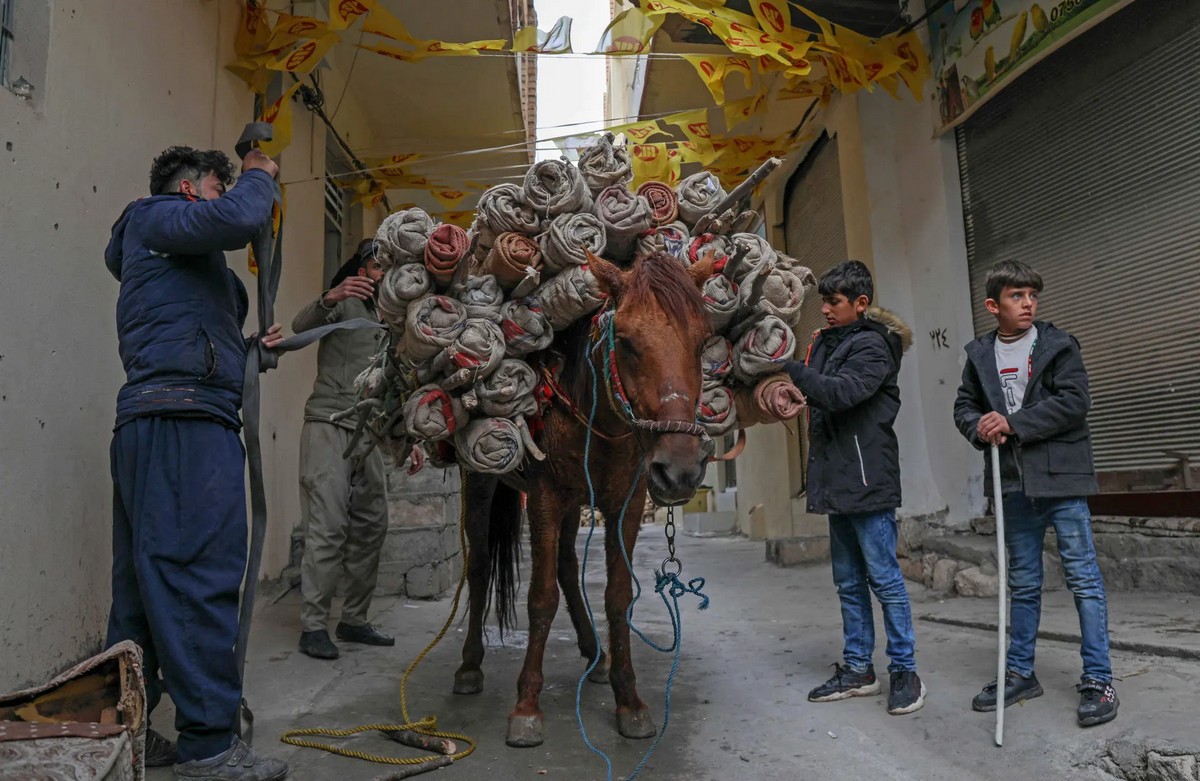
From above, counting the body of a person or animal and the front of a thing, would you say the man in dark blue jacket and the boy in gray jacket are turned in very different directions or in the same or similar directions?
very different directions

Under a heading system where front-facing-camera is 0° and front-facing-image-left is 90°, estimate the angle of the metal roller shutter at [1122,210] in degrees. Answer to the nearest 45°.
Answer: approximately 45°

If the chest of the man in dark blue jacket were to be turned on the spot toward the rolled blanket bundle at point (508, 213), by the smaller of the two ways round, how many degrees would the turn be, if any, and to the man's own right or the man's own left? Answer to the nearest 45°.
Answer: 0° — they already face it

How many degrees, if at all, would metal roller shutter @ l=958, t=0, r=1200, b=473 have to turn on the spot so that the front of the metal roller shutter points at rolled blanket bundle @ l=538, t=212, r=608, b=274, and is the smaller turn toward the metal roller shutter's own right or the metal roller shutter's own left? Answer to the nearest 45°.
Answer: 0° — it already faces it

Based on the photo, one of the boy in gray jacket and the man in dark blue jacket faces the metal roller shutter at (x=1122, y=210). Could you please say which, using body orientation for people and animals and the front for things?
the man in dark blue jacket

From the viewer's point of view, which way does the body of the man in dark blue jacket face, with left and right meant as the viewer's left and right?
facing to the right of the viewer
